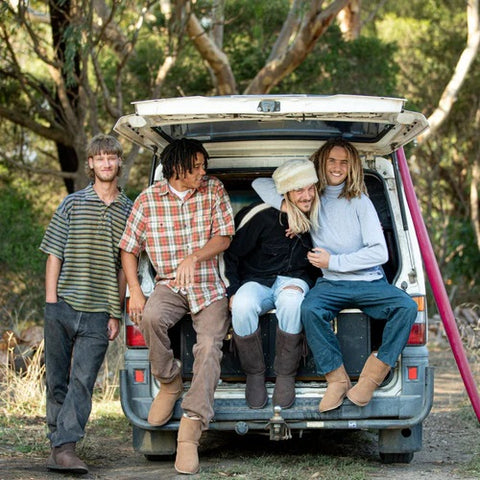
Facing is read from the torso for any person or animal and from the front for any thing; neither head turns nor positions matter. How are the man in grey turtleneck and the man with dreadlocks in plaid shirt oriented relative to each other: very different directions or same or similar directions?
same or similar directions

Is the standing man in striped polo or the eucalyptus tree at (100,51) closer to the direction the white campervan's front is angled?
the eucalyptus tree

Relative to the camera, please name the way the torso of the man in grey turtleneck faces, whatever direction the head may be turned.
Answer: toward the camera

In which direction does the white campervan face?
away from the camera

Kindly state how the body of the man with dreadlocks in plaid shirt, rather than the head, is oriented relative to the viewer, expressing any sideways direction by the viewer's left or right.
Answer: facing the viewer

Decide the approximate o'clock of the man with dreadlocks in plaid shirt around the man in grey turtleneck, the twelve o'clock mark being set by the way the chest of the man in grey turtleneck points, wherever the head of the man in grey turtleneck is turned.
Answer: The man with dreadlocks in plaid shirt is roughly at 3 o'clock from the man in grey turtleneck.

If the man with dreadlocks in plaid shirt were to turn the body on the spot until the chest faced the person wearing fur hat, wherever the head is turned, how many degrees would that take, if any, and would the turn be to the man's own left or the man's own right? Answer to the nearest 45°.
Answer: approximately 90° to the man's own left

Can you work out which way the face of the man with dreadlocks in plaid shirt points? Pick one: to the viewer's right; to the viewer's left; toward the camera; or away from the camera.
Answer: to the viewer's right

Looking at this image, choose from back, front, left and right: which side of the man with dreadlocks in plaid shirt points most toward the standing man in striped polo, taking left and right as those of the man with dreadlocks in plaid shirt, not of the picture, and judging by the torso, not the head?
right

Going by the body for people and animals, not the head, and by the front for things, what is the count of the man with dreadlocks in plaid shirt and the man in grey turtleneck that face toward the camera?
2

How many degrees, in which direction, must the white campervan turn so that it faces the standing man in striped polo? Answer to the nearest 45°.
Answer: approximately 90° to its left

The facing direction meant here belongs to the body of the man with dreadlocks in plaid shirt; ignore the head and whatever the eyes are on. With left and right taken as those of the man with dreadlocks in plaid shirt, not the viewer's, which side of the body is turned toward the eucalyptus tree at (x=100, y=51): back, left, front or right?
back
